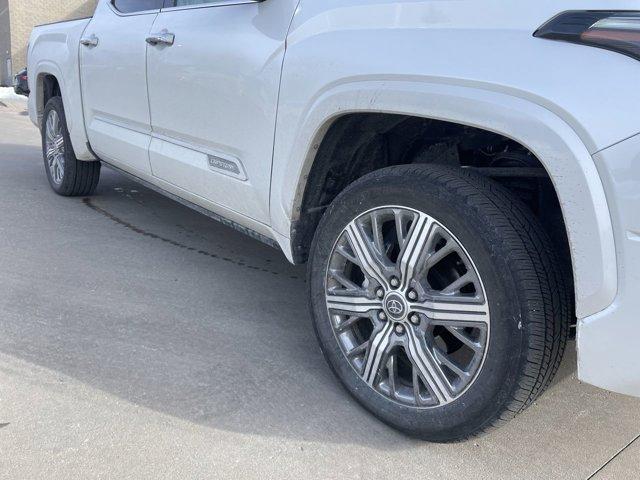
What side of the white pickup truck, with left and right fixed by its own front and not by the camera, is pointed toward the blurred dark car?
back

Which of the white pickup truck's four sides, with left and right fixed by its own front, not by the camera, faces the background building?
back

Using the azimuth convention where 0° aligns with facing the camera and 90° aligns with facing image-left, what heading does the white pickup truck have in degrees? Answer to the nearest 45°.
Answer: approximately 315°
